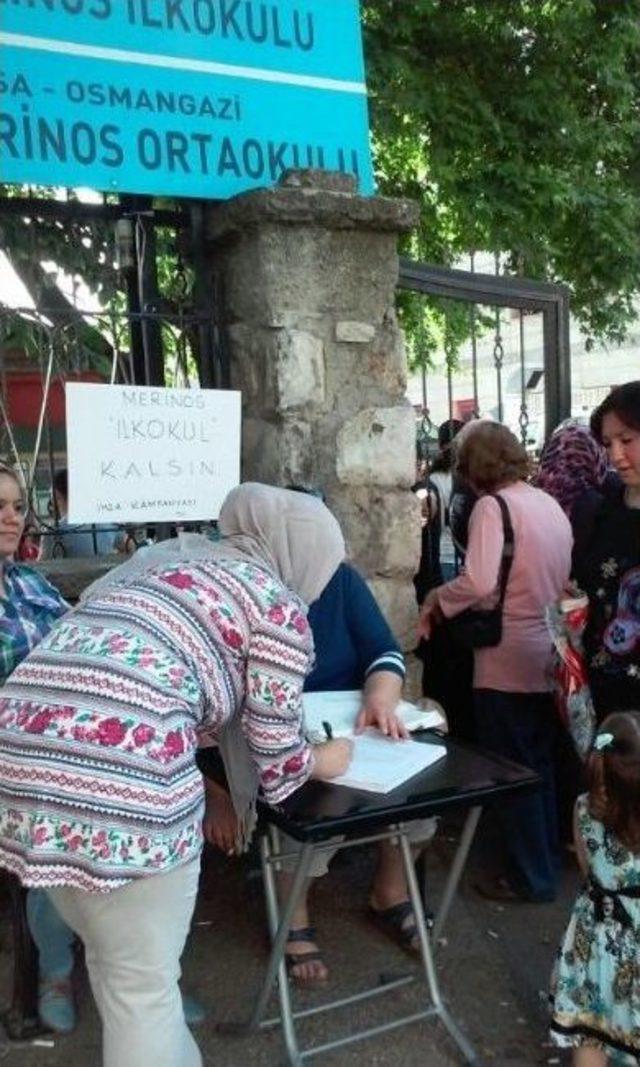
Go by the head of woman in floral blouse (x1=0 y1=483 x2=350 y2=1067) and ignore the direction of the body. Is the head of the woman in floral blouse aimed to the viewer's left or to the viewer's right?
to the viewer's right

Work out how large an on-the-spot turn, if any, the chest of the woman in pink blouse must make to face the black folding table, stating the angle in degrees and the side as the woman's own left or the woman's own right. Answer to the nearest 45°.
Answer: approximately 135° to the woman's own left

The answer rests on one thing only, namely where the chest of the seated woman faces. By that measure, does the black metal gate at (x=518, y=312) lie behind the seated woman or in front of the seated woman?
behind

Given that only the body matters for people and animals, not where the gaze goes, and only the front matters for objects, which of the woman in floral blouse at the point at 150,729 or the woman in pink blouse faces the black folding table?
the woman in floral blouse

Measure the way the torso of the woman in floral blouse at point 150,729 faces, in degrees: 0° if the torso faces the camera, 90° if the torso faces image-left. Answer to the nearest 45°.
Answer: approximately 225°

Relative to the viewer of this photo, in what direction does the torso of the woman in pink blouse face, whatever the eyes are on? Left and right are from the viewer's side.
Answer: facing away from the viewer and to the left of the viewer

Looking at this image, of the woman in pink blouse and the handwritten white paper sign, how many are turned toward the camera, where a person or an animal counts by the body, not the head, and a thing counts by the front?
1

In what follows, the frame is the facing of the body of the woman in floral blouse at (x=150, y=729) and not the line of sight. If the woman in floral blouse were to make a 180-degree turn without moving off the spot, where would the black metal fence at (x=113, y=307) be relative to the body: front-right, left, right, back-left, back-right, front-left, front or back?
back-right

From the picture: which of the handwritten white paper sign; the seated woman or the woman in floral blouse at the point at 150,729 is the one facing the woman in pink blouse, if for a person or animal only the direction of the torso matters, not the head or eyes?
the woman in floral blouse

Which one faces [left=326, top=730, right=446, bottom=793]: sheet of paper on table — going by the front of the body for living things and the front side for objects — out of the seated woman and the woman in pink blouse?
the seated woman

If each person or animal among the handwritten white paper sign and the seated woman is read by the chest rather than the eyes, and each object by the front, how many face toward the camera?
2

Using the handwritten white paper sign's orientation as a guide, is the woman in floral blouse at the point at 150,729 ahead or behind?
ahead

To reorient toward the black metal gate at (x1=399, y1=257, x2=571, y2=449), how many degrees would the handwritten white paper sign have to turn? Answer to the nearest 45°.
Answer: approximately 135° to its left
